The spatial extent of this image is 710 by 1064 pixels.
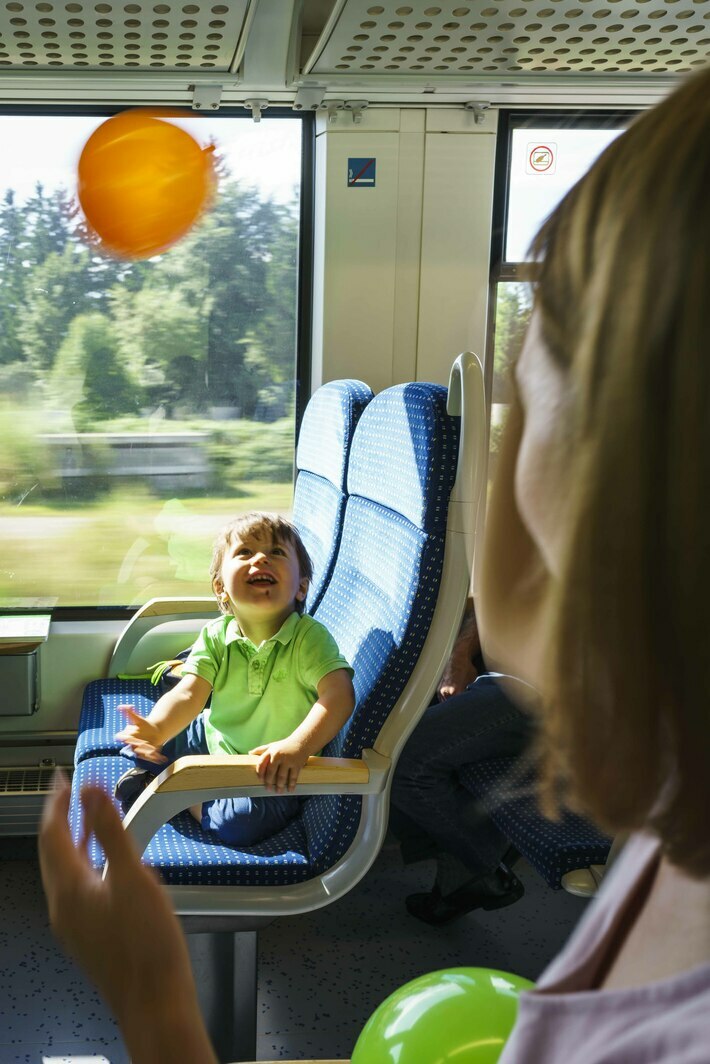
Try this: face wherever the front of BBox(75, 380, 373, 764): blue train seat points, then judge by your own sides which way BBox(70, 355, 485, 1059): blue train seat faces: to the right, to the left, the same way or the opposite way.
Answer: the same way

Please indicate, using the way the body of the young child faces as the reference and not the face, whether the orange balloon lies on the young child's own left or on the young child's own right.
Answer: on the young child's own right

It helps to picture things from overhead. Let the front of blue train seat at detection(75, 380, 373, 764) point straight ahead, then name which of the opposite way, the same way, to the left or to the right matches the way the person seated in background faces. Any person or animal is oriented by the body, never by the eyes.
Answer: the same way
